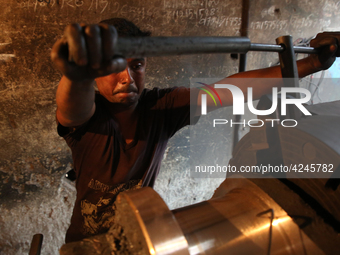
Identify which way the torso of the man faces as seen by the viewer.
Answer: toward the camera

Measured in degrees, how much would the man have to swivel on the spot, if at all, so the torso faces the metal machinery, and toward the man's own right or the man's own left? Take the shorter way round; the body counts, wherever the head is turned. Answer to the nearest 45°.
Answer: approximately 45° to the man's own left
